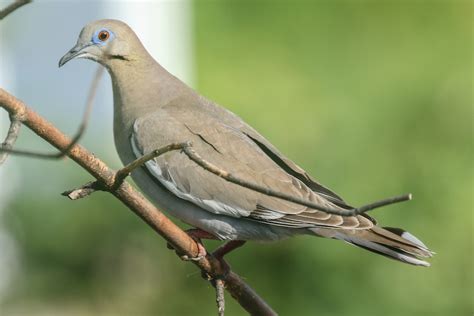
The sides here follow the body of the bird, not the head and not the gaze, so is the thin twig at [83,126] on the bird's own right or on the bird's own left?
on the bird's own left

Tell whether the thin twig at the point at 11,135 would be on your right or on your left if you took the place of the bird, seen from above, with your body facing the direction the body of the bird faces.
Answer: on your left

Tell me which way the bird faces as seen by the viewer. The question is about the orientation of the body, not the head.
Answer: to the viewer's left
